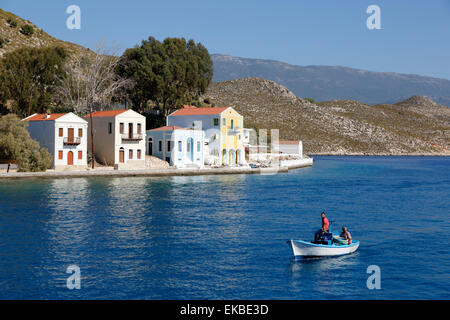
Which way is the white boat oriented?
to the viewer's left
